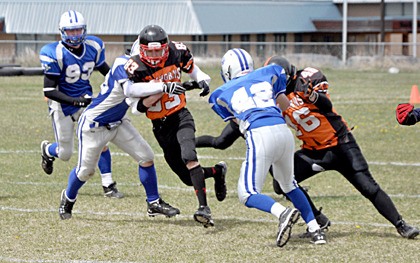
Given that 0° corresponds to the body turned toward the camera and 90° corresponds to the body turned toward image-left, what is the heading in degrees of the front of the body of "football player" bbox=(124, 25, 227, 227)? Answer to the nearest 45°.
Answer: approximately 0°

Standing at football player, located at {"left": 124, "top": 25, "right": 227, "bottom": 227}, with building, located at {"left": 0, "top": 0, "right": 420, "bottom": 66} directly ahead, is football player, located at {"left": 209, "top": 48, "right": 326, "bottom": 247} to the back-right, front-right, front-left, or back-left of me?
back-right

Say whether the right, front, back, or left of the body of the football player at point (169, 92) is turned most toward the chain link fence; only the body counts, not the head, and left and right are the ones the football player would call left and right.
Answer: back

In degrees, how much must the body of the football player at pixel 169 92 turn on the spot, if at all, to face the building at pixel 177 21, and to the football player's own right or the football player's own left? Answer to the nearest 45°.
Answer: approximately 180°

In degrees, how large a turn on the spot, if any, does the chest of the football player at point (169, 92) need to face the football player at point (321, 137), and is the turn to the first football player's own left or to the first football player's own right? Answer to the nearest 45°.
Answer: approximately 90° to the first football player's own left
